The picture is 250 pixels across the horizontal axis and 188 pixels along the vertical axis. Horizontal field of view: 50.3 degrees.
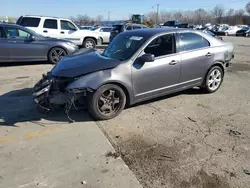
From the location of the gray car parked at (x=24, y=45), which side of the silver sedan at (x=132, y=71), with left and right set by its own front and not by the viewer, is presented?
right

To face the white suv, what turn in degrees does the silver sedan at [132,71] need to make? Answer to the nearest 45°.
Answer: approximately 90° to its right

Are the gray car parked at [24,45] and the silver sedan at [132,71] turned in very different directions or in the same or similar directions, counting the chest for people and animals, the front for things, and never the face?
very different directions

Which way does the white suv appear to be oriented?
to the viewer's right

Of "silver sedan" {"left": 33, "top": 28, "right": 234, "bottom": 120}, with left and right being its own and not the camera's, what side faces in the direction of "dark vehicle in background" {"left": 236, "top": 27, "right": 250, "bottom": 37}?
back

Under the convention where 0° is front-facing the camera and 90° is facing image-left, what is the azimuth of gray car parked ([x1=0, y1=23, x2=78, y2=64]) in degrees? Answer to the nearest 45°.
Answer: approximately 270°

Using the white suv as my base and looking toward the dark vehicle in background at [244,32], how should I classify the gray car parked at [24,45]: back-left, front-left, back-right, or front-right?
back-right

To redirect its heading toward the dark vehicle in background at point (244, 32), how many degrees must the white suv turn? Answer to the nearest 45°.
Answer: approximately 45° to its left

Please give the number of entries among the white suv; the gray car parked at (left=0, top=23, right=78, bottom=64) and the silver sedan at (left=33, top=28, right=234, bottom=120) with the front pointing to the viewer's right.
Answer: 2

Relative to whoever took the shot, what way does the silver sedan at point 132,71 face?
facing the viewer and to the left of the viewer
